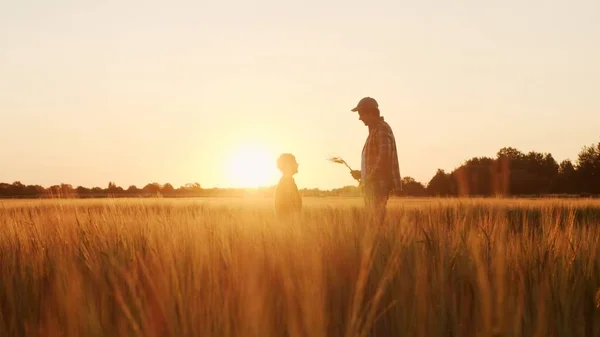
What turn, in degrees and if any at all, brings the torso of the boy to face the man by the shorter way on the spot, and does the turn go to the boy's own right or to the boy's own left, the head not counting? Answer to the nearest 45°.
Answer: approximately 45° to the boy's own right

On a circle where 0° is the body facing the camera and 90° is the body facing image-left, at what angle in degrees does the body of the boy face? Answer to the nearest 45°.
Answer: approximately 270°

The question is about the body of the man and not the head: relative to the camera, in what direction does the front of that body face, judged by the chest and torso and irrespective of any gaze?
to the viewer's left

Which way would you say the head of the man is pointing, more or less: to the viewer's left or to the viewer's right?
to the viewer's left

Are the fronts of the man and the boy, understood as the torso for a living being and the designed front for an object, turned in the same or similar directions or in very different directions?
very different directions

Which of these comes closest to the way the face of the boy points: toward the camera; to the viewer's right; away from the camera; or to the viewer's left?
to the viewer's right

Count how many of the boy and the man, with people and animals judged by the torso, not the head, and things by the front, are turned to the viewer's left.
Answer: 1

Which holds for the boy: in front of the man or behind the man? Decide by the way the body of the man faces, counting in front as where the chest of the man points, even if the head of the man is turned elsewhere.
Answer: in front
